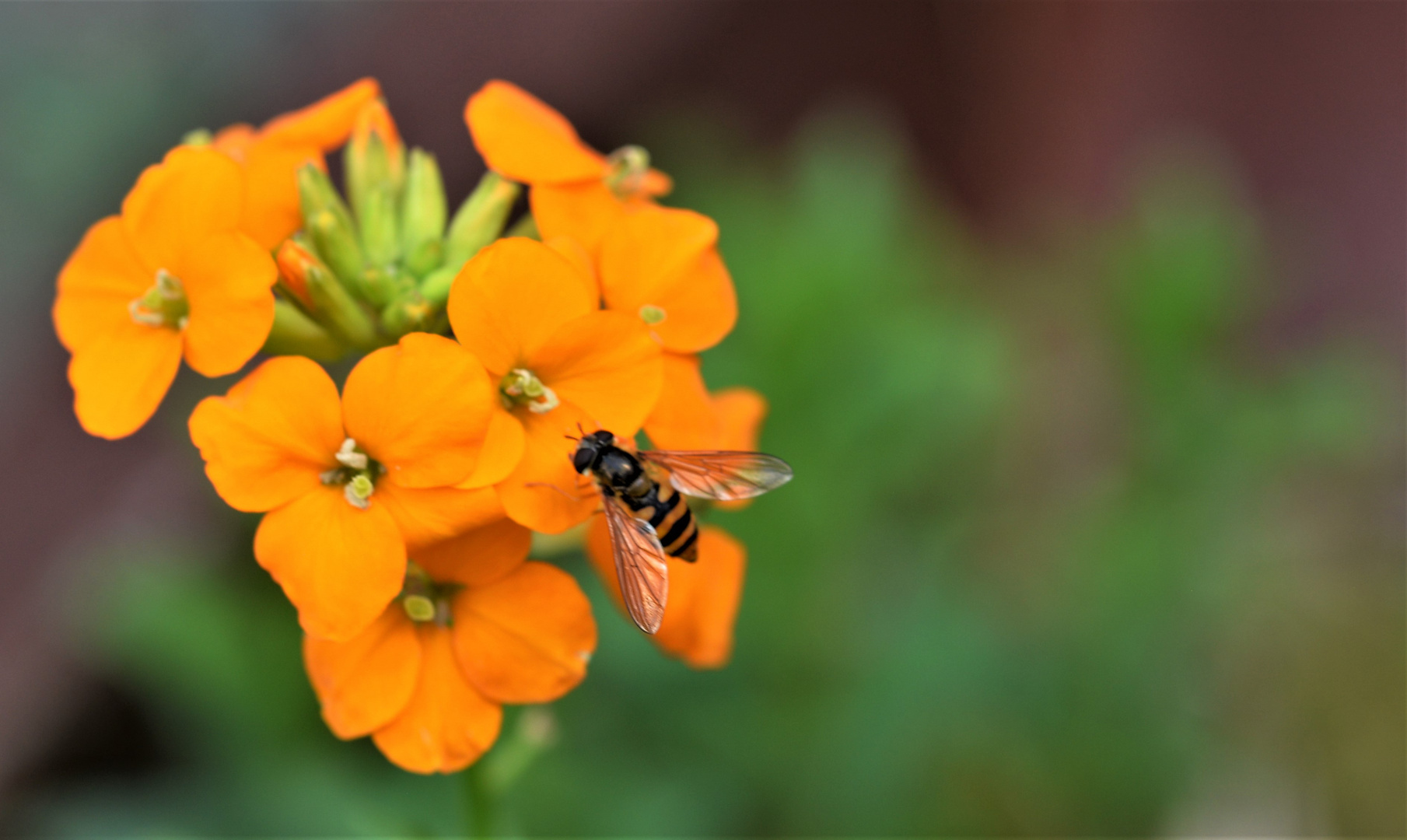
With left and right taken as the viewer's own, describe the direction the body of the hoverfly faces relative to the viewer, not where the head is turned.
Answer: facing away from the viewer and to the left of the viewer

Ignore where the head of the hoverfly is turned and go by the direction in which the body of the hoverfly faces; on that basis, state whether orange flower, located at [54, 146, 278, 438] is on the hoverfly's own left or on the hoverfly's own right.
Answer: on the hoverfly's own left
